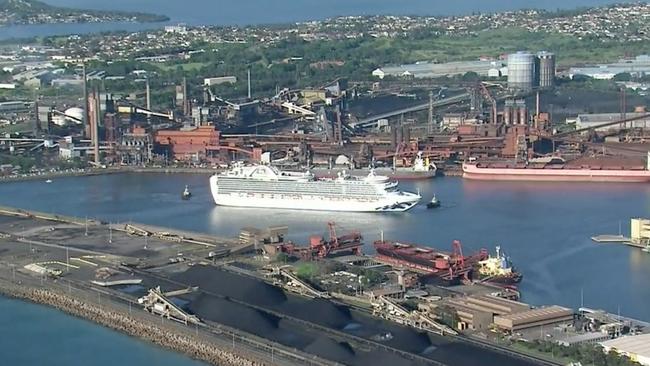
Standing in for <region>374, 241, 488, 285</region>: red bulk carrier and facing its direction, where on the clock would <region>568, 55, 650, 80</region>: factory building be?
The factory building is roughly at 2 o'clock from the red bulk carrier.

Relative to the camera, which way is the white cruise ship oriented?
to the viewer's right

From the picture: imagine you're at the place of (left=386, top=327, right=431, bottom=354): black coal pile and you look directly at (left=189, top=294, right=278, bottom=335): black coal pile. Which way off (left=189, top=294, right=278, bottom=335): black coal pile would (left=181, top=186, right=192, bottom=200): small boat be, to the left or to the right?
right

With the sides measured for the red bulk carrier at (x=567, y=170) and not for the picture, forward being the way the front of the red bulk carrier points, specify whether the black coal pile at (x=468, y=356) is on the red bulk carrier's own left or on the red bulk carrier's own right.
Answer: on the red bulk carrier's own left

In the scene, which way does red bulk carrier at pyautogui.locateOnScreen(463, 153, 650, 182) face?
to the viewer's left

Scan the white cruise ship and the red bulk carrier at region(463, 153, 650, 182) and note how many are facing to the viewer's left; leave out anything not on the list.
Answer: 1

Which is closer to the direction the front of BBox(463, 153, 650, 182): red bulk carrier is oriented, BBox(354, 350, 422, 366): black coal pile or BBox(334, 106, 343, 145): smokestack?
the smokestack

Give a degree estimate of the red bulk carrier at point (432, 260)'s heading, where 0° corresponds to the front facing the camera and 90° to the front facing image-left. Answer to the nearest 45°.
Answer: approximately 135°

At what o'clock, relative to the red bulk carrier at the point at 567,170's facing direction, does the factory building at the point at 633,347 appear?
The factory building is roughly at 9 o'clock from the red bulk carrier.

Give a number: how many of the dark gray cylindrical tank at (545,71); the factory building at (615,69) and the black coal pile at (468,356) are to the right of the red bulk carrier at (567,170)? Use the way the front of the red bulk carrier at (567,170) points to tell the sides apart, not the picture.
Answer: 2

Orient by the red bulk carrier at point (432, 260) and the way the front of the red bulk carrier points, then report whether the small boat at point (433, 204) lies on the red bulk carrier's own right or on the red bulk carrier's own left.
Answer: on the red bulk carrier's own right

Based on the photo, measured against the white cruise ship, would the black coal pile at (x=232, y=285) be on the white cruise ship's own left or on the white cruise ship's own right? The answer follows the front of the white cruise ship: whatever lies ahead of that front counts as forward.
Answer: on the white cruise ship's own right

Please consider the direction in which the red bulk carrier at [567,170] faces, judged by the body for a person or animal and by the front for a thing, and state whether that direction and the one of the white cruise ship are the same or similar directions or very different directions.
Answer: very different directions

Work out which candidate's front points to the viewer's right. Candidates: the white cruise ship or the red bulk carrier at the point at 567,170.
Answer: the white cruise ship

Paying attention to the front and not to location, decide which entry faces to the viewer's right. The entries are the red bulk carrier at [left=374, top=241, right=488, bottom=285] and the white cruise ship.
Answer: the white cruise ship

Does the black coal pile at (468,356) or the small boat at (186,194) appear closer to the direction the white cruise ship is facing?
the black coal pile
